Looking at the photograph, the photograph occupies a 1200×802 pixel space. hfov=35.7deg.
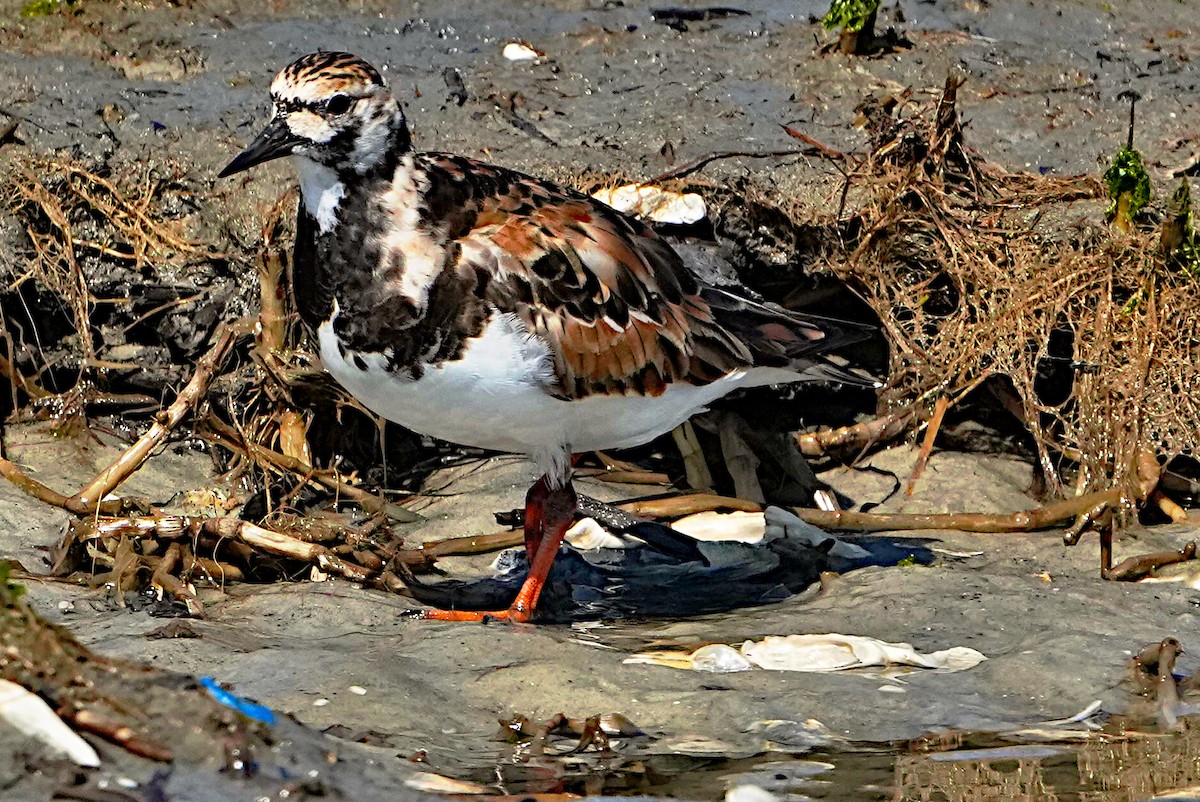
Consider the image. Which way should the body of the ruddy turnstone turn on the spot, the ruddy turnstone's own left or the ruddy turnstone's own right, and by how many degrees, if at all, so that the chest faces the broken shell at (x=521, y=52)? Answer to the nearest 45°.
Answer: approximately 90° to the ruddy turnstone's own right

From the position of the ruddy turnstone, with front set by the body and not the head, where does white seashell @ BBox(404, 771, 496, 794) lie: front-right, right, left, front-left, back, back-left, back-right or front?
left

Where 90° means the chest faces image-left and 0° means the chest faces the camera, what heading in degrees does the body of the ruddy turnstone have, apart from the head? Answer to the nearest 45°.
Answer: approximately 90°

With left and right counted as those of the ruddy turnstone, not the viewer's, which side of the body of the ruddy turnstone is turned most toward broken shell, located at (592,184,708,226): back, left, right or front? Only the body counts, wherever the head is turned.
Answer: right

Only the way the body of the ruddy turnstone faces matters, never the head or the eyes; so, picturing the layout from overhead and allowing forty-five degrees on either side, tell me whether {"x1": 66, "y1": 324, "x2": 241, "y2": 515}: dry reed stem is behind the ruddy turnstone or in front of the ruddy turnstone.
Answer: in front

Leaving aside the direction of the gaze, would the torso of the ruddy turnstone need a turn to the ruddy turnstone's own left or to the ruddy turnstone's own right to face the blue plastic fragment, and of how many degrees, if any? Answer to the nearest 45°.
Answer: approximately 90° to the ruddy turnstone's own left
